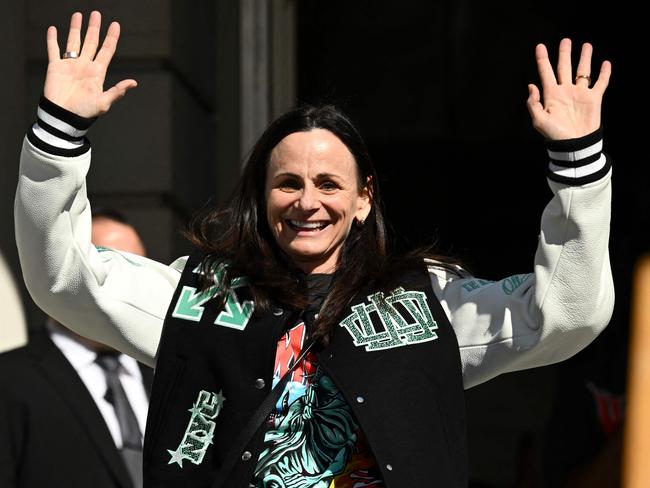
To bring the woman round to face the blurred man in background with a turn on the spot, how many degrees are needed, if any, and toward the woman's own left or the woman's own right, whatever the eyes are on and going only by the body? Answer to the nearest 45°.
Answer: approximately 135° to the woman's own right

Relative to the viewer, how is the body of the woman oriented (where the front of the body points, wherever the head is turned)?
toward the camera

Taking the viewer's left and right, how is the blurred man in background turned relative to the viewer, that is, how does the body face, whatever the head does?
facing the viewer and to the right of the viewer

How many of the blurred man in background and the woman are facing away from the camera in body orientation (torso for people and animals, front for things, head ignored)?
0

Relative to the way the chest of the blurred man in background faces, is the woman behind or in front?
in front
